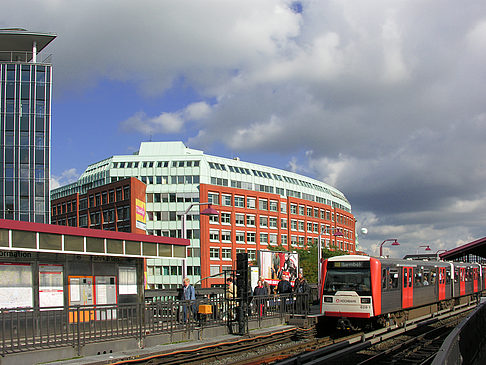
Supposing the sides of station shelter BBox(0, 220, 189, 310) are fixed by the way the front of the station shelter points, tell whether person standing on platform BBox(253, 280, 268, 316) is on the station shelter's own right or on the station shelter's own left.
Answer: on the station shelter's own left

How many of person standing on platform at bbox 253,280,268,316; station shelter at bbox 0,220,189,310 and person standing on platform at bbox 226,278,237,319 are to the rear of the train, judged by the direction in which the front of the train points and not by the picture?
0

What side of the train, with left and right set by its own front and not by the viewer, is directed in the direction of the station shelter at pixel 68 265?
front

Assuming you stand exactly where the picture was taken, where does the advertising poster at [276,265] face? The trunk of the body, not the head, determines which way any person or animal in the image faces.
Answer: facing the viewer

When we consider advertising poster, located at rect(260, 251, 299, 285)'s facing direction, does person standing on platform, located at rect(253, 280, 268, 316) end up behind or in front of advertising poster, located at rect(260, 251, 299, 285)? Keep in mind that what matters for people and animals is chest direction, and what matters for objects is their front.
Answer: in front

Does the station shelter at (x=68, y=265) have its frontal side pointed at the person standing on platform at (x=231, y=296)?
no

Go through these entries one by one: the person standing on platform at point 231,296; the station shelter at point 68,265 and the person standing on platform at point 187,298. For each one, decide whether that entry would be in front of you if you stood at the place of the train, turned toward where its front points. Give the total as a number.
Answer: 3

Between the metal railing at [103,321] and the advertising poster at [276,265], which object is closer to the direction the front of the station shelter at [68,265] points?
the metal railing

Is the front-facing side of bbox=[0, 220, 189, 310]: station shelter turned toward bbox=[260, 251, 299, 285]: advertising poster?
no

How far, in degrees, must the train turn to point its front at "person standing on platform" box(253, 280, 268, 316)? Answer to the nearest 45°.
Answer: approximately 45° to its right

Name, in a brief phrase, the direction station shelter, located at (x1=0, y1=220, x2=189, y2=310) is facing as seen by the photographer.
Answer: facing the viewer and to the right of the viewer

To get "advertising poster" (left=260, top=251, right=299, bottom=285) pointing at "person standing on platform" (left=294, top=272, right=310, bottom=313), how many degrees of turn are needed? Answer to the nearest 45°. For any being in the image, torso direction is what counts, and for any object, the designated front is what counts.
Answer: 0° — it already faces them
